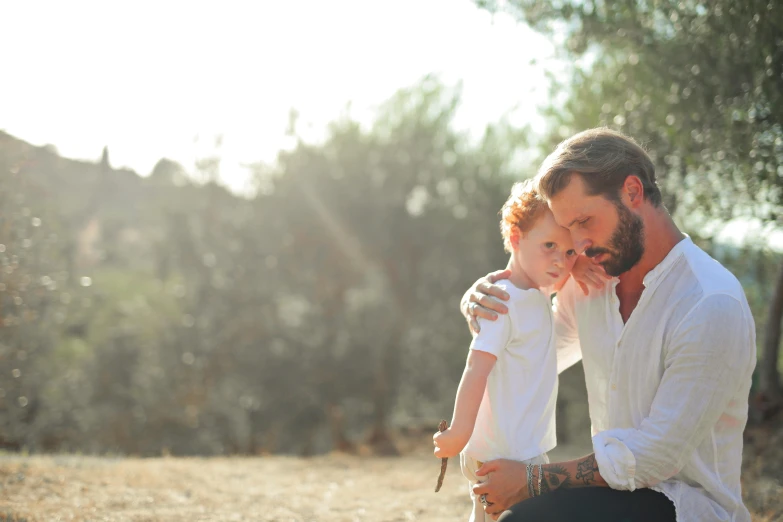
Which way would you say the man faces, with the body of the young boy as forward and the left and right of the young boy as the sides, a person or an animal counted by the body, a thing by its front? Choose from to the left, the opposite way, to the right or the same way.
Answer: to the right

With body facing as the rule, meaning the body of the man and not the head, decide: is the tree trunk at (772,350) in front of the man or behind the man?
behind

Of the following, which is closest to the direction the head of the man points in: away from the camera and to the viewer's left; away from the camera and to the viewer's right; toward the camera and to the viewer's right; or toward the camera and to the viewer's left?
toward the camera and to the viewer's left

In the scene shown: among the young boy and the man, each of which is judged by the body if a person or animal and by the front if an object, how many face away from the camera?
0

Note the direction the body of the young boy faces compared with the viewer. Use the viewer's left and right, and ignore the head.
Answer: facing the viewer and to the right of the viewer

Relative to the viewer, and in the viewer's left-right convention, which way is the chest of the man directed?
facing the viewer and to the left of the viewer
